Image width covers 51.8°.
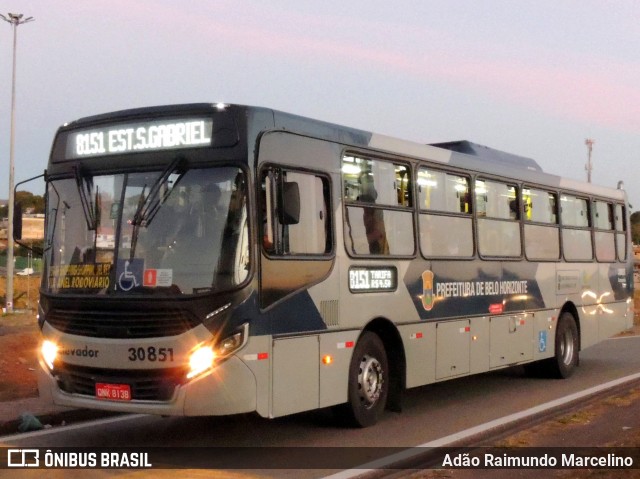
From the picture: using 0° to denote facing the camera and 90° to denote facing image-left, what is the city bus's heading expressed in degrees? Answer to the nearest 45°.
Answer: approximately 45°
